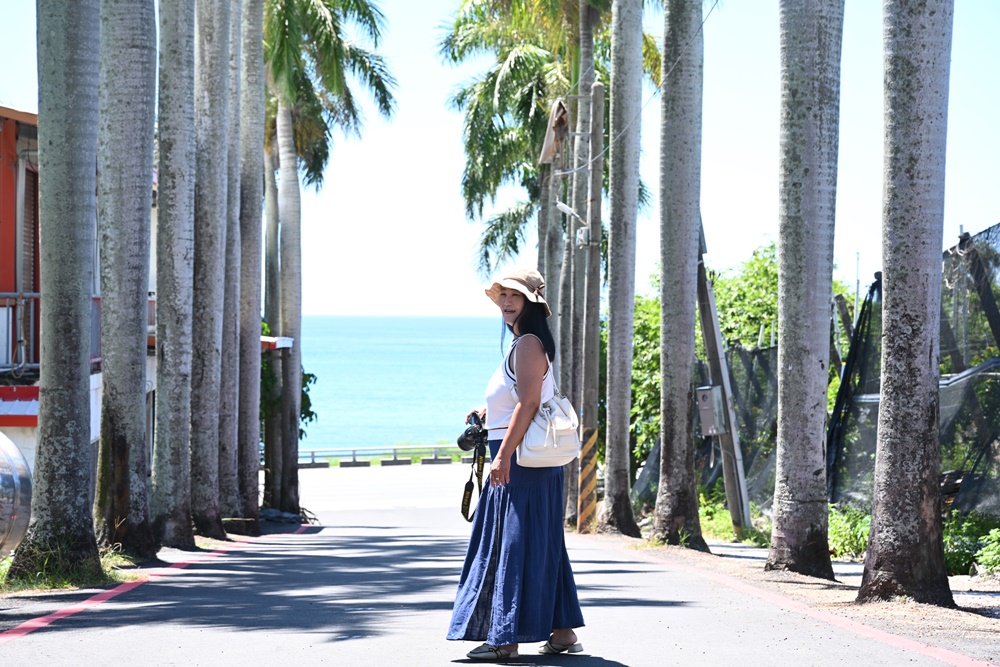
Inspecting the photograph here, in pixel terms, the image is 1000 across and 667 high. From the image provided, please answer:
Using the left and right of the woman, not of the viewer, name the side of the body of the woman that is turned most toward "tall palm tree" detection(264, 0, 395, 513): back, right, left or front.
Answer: right

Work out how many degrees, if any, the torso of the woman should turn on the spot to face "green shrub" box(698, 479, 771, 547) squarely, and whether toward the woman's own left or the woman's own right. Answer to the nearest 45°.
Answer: approximately 90° to the woman's own right

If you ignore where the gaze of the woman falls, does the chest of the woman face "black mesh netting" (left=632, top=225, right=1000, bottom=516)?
no

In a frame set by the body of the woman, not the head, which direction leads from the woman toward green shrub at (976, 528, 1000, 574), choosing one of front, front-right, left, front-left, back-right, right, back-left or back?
back-right

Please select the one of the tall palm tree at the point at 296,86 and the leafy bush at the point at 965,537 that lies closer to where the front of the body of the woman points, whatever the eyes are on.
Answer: the tall palm tree

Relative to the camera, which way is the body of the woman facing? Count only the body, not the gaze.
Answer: to the viewer's left

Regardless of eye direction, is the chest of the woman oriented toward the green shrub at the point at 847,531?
no

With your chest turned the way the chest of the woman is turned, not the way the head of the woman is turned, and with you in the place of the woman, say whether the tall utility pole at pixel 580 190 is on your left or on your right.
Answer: on your right

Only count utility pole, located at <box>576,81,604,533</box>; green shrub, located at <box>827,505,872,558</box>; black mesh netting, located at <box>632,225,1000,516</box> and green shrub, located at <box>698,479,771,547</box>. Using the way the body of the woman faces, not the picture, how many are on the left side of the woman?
0

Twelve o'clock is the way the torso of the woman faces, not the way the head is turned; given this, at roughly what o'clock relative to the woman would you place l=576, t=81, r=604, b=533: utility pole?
The utility pole is roughly at 3 o'clock from the woman.

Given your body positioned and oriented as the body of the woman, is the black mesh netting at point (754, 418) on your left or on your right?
on your right
